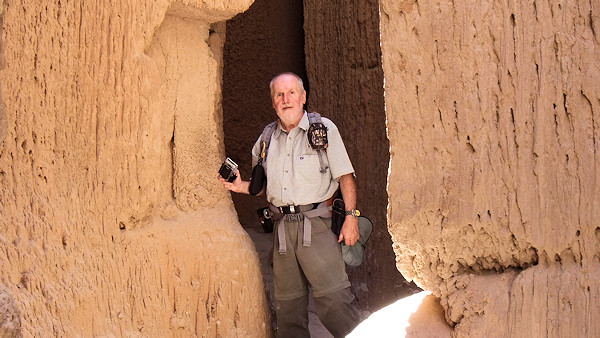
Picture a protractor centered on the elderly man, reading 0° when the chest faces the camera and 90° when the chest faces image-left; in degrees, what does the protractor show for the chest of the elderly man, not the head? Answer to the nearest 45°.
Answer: approximately 45°
